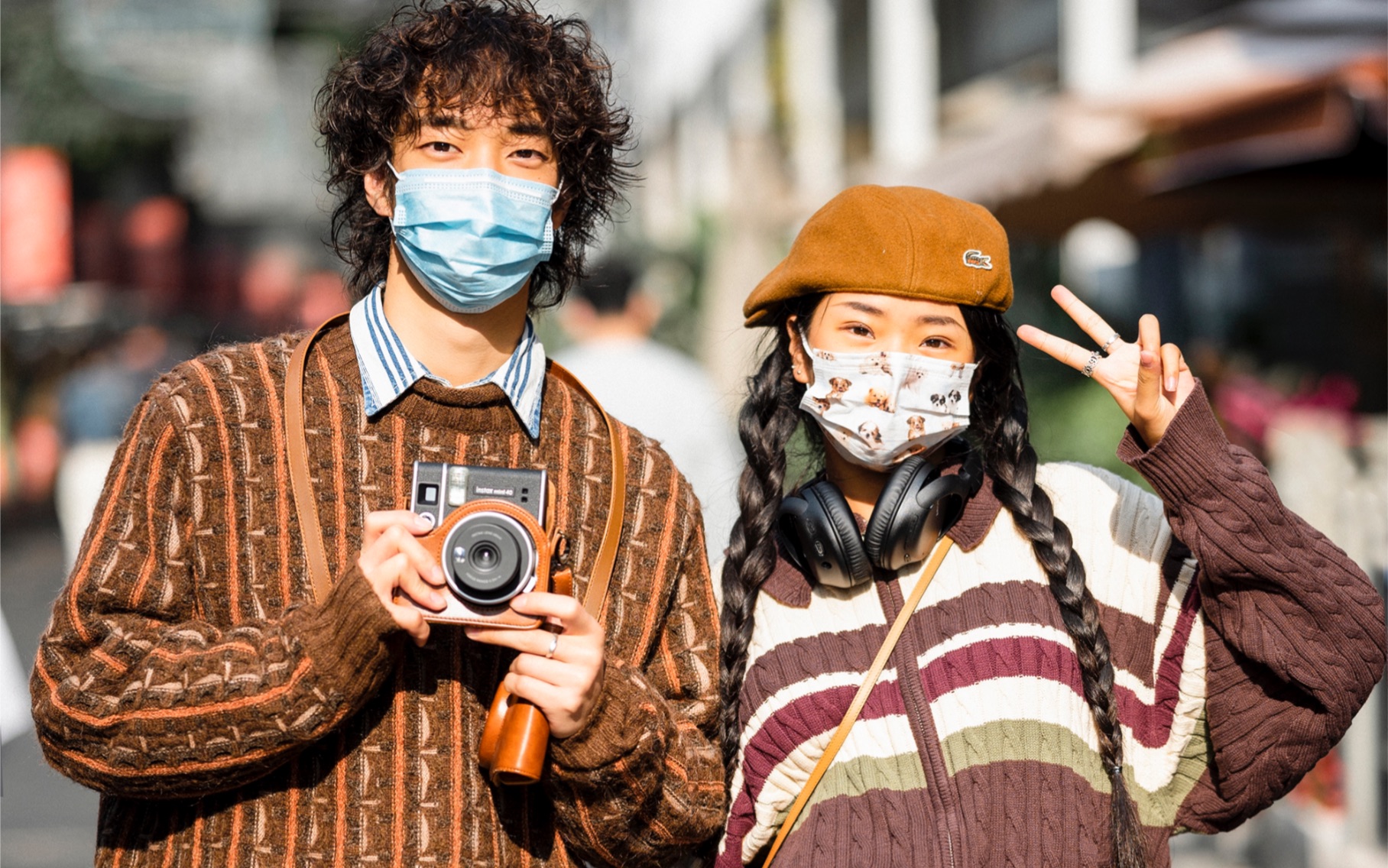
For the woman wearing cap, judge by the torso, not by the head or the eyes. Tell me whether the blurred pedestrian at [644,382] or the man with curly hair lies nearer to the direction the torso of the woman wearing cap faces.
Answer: the man with curly hair

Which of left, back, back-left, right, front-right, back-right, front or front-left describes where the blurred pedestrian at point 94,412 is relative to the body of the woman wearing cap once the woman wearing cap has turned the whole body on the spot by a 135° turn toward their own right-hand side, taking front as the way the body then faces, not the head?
front

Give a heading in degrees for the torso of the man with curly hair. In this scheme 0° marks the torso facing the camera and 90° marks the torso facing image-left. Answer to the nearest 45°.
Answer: approximately 0°

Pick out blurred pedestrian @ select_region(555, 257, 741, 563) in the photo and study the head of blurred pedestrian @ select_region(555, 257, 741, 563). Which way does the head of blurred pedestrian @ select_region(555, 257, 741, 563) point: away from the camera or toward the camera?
away from the camera

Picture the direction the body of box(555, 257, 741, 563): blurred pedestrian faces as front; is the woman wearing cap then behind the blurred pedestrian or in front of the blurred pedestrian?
behind

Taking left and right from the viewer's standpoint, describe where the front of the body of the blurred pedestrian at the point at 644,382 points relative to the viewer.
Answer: facing away from the viewer

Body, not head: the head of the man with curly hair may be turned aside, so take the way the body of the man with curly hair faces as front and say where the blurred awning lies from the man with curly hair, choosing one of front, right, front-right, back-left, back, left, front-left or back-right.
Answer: back-left

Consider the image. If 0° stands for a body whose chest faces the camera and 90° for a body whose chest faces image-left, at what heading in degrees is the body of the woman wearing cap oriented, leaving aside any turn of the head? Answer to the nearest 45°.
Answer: approximately 0°

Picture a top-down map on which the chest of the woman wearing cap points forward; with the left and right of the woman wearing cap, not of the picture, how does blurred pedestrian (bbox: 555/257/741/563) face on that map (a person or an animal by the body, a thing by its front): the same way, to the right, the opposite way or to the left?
the opposite way

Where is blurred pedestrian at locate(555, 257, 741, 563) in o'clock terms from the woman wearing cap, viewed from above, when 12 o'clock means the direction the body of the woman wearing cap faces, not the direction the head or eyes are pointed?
The blurred pedestrian is roughly at 5 o'clock from the woman wearing cap.
